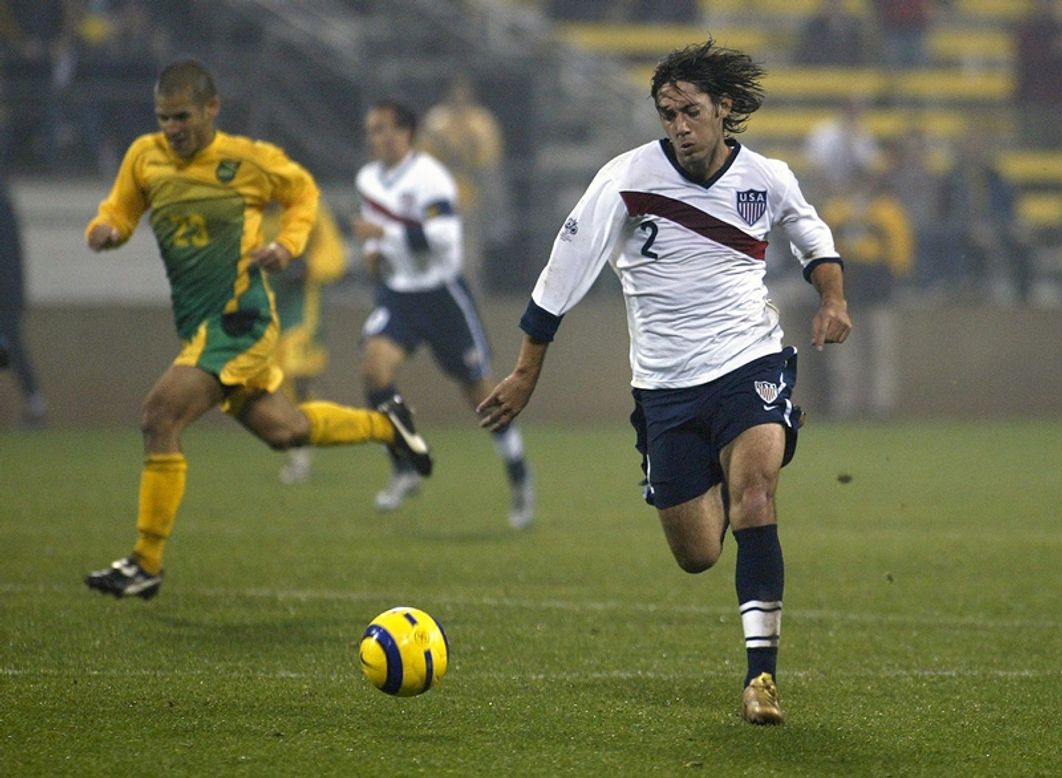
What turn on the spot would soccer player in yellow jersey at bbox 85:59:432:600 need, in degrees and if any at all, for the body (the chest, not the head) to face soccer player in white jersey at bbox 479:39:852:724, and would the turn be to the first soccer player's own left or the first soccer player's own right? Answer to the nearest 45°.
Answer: approximately 90° to the first soccer player's own left

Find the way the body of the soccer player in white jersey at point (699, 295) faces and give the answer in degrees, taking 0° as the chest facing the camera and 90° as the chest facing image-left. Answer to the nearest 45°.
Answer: approximately 0°

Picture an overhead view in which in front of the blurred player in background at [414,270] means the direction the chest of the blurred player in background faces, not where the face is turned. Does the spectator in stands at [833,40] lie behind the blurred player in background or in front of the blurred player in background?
behind

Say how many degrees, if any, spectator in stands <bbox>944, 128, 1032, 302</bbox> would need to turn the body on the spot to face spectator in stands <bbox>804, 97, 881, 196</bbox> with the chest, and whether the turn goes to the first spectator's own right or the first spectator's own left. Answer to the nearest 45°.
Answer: approximately 90° to the first spectator's own right

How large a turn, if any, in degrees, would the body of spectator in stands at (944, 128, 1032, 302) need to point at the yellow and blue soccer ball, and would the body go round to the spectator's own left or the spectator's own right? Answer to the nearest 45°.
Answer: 0° — they already face it

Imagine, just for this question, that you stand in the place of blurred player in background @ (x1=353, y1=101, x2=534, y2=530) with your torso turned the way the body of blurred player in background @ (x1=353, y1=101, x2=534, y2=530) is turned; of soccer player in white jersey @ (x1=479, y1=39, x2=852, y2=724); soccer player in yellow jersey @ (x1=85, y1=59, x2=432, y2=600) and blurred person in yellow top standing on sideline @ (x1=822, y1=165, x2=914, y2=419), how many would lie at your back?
1

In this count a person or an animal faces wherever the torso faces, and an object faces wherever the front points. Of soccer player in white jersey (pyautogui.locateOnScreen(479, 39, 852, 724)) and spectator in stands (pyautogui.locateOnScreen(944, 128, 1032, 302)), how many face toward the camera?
2

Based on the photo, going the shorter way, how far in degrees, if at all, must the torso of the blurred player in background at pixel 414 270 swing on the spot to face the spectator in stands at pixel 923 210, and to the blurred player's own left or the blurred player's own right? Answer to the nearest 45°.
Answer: approximately 180°

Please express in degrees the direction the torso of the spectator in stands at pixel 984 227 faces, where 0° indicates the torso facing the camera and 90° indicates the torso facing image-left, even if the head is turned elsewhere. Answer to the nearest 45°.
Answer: approximately 0°

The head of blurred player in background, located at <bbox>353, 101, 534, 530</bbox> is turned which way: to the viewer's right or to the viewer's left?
to the viewer's left

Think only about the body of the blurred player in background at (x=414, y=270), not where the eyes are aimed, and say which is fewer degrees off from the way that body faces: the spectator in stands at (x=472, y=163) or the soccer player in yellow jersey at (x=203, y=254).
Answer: the soccer player in yellow jersey

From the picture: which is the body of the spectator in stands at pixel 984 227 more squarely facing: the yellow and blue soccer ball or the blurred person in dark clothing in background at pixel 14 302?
the yellow and blue soccer ball
